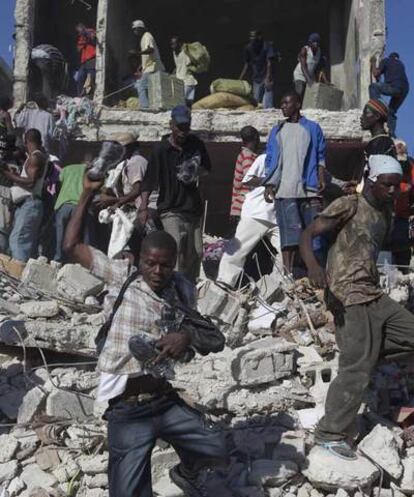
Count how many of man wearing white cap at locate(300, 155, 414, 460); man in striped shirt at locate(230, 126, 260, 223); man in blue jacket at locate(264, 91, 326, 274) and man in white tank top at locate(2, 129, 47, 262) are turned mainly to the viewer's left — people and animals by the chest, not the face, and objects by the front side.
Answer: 1

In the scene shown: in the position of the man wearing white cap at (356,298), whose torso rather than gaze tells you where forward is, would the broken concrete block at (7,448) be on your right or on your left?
on your right

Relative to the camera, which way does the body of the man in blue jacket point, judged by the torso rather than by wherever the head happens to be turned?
toward the camera

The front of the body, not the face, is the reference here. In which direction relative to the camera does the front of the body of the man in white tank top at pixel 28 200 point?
to the viewer's left

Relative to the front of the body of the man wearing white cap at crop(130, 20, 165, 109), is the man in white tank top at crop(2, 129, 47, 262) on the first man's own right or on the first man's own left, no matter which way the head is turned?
on the first man's own left

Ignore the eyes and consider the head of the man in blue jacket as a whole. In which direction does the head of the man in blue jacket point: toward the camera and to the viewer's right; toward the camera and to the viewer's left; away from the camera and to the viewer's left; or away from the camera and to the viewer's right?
toward the camera and to the viewer's left

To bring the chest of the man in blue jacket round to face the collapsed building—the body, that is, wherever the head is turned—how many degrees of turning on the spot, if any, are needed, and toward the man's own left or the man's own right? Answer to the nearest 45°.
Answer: approximately 180°
